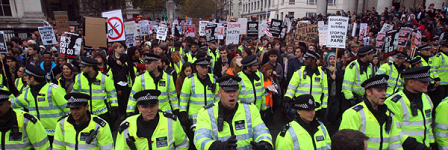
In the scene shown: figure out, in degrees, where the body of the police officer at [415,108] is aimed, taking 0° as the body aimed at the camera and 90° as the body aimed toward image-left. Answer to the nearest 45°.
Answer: approximately 315°

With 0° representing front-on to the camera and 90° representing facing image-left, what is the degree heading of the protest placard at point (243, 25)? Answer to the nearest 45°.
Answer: approximately 0°

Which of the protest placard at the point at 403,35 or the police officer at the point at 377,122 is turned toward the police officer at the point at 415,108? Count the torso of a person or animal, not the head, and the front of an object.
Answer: the protest placard

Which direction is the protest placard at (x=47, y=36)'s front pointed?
toward the camera

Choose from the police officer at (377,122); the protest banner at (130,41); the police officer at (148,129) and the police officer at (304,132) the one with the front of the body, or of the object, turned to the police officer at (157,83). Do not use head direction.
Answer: the protest banner

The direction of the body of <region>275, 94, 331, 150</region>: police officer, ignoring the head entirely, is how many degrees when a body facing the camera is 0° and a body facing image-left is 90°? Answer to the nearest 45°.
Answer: approximately 315°

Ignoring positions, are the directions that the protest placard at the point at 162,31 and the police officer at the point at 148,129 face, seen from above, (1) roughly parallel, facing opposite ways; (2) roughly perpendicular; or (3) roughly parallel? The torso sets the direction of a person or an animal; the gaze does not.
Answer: roughly parallel

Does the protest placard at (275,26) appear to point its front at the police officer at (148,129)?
yes

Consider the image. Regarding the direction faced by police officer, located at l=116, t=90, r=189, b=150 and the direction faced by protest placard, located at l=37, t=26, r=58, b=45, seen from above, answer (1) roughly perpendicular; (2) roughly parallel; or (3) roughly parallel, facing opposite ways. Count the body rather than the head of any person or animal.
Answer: roughly parallel

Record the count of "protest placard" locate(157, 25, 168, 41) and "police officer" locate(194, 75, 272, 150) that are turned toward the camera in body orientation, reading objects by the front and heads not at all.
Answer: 2

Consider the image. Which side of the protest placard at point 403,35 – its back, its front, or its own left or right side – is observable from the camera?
front

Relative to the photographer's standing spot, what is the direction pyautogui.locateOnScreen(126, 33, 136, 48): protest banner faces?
facing the viewer

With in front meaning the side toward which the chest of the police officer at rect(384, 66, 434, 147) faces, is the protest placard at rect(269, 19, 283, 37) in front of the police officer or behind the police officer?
behind

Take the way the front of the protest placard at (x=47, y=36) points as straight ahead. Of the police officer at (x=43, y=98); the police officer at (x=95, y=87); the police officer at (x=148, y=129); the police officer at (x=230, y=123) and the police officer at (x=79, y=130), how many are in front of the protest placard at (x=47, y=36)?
5

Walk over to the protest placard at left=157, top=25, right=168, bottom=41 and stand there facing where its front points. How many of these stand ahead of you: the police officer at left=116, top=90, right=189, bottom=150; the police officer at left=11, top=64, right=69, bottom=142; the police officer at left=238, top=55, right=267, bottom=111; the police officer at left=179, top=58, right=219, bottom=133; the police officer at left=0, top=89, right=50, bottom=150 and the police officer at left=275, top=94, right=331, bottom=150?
6

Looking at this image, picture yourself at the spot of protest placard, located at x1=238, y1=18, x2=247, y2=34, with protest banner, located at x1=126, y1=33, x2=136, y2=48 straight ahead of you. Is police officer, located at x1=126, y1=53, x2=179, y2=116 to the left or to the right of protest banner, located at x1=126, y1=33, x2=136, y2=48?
left
